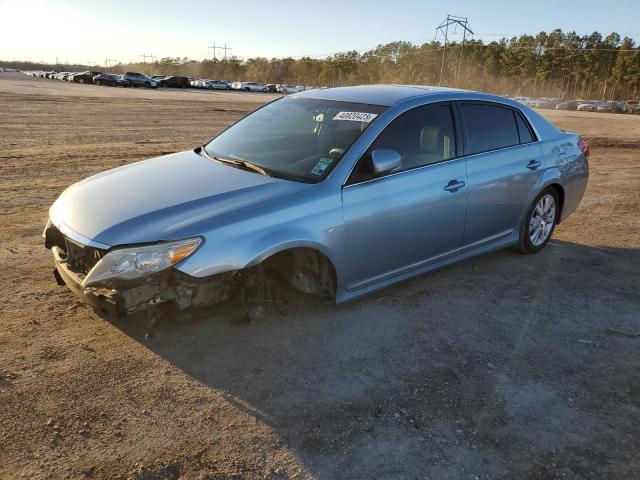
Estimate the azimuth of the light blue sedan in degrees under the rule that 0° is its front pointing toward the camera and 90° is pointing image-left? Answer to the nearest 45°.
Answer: approximately 45°
